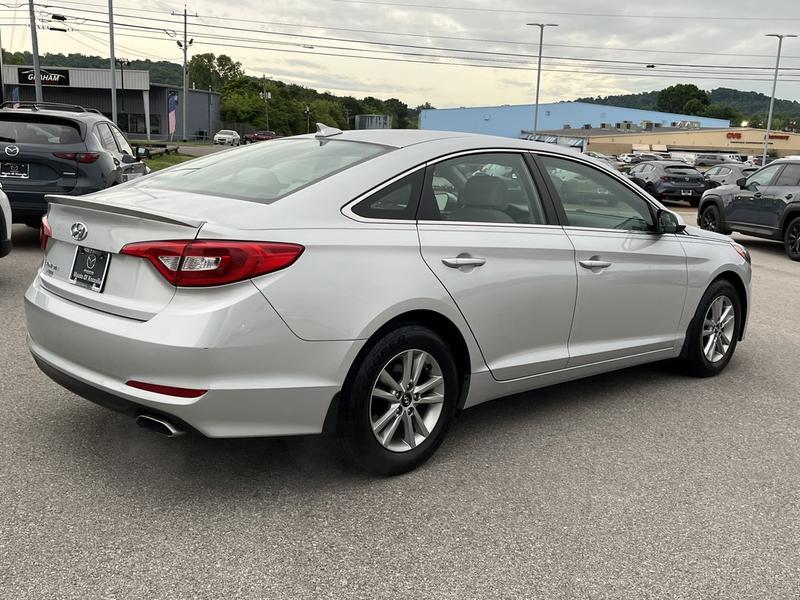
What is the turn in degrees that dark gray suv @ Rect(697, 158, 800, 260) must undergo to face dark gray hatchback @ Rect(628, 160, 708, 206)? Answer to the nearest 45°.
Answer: approximately 45° to its right

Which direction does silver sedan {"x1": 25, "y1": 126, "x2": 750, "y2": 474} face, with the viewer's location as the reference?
facing away from the viewer and to the right of the viewer

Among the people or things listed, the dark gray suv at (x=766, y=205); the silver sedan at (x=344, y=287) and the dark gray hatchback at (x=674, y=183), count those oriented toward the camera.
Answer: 0

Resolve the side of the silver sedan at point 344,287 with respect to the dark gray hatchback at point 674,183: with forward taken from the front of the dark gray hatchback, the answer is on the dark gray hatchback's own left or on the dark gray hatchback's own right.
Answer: on the dark gray hatchback's own left

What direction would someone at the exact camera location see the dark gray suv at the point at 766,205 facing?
facing away from the viewer and to the left of the viewer

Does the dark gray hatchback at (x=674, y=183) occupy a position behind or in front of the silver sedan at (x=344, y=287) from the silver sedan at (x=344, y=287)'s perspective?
in front

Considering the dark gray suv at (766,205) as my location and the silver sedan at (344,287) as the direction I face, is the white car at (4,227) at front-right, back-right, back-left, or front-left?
front-right

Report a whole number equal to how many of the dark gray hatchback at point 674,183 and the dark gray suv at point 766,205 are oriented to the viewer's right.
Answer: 0

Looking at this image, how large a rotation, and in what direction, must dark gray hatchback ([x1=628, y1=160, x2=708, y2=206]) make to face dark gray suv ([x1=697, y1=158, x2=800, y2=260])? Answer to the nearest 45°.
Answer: approximately 135° to its left

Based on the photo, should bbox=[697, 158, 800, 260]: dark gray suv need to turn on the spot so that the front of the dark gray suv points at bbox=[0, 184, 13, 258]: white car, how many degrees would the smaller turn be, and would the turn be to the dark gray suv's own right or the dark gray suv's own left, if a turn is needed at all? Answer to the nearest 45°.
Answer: approximately 90° to the dark gray suv's own left

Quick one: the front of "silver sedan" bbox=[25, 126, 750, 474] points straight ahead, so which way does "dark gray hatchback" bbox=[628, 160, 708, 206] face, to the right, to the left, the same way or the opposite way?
to the left

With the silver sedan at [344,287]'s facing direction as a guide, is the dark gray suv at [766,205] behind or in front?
in front

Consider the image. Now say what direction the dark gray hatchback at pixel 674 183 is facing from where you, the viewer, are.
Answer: facing away from the viewer and to the left of the viewer
